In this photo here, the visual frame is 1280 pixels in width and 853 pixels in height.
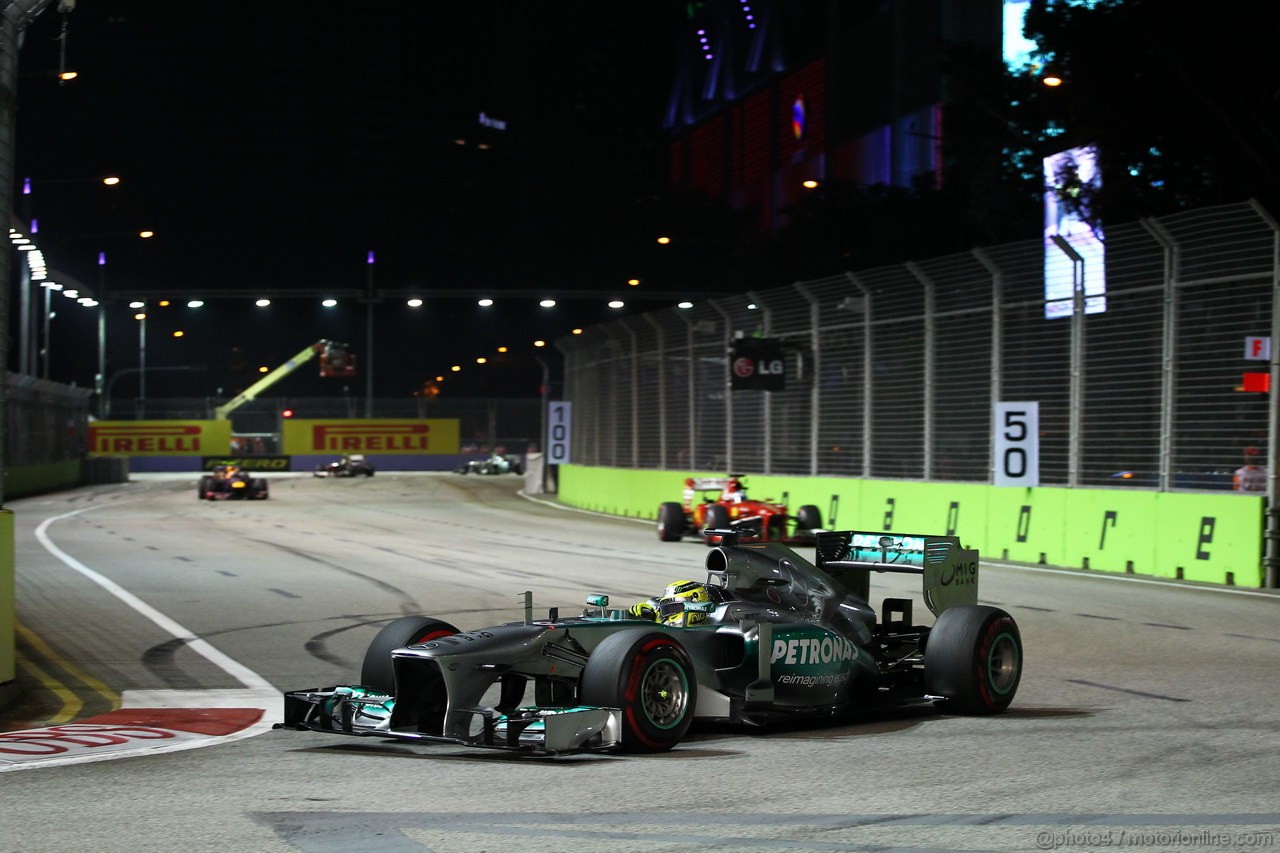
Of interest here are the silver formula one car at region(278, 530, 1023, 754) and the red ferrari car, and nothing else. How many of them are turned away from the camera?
0

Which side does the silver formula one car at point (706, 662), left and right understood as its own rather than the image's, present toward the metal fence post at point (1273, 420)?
back

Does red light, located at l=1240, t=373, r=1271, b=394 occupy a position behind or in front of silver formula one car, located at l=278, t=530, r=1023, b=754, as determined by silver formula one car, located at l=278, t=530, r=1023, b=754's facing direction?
behind

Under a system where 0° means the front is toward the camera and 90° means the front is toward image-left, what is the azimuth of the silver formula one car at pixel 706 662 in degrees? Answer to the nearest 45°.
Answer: approximately 45°

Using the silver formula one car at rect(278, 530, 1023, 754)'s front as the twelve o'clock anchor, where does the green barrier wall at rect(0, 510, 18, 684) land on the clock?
The green barrier wall is roughly at 2 o'clock from the silver formula one car.

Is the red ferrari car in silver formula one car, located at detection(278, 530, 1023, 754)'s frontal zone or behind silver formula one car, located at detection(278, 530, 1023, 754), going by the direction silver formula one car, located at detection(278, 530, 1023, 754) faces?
behind

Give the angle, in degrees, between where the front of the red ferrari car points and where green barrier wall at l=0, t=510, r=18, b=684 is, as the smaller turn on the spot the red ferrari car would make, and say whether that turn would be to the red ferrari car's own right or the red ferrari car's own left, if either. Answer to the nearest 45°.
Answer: approximately 45° to the red ferrari car's own right

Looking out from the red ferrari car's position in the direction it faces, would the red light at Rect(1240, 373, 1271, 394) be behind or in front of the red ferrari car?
in front

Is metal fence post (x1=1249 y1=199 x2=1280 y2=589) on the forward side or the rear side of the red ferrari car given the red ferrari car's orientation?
on the forward side

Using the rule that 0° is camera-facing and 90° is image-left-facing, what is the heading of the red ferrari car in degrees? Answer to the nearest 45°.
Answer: approximately 315°

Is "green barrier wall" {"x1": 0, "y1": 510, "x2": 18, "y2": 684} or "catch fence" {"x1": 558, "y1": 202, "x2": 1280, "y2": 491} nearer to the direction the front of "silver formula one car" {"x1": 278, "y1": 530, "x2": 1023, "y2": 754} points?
the green barrier wall

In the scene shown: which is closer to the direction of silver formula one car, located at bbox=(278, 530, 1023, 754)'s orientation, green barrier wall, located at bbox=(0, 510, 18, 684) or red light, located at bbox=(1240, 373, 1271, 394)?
the green barrier wall

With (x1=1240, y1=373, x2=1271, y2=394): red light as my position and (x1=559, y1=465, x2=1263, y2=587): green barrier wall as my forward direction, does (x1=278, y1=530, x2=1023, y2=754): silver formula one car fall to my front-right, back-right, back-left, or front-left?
back-left
